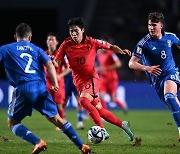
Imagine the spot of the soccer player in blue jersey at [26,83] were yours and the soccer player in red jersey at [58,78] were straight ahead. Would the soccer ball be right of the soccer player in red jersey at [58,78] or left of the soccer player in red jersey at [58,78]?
right

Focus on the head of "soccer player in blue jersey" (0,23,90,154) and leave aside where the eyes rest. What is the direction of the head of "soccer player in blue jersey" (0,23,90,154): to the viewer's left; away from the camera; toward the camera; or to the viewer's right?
away from the camera

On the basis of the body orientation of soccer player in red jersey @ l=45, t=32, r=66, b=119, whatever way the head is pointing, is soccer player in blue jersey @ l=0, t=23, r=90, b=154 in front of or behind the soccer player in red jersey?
in front

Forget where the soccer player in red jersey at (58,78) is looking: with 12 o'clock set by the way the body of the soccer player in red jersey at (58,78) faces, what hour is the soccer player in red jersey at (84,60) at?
the soccer player in red jersey at (84,60) is roughly at 10 o'clock from the soccer player in red jersey at (58,78).

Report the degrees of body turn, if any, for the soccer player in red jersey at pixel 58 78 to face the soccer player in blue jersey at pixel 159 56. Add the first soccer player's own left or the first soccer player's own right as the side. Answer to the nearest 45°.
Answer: approximately 90° to the first soccer player's own left

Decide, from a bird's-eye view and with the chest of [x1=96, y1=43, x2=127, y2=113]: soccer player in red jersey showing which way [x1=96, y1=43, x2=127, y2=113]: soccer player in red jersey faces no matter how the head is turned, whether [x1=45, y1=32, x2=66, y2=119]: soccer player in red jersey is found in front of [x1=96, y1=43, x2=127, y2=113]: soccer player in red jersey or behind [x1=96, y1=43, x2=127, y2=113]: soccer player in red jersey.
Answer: in front

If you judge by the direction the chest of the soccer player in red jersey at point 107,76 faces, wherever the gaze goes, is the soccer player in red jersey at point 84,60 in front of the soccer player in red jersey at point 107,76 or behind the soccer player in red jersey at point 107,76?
in front

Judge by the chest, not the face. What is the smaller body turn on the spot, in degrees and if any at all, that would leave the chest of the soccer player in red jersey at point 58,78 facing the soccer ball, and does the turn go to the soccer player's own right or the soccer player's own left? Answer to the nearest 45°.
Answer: approximately 45° to the soccer player's own left

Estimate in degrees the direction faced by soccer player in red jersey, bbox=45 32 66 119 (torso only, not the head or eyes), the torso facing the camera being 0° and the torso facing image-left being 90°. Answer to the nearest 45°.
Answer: approximately 45°
